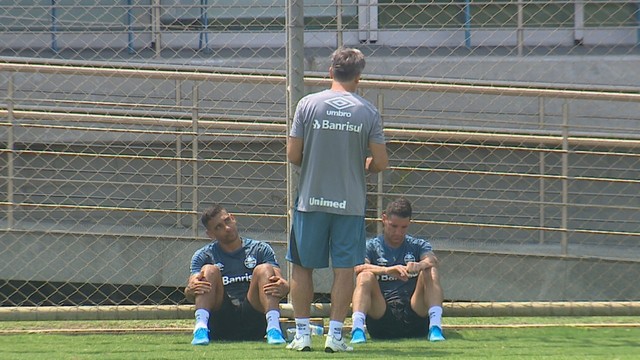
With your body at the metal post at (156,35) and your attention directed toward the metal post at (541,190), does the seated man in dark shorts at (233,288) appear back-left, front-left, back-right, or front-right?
front-right

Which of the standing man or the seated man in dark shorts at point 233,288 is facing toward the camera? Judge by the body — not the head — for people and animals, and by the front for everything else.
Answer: the seated man in dark shorts

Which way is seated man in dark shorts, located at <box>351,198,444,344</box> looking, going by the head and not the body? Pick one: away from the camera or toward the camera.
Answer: toward the camera

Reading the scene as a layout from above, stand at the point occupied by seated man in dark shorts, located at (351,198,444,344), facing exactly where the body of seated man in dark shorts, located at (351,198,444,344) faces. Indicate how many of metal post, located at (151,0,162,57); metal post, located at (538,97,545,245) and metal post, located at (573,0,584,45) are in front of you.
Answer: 0

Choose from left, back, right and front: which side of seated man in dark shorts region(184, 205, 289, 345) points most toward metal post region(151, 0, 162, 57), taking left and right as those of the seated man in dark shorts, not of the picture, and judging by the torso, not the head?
back

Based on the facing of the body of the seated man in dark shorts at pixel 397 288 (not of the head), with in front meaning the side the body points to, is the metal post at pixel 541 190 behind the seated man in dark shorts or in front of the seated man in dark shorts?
behind

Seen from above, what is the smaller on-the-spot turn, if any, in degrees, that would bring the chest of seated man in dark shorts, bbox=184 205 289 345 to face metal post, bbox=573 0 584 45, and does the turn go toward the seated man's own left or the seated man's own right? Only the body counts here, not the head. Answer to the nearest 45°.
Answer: approximately 135° to the seated man's own left

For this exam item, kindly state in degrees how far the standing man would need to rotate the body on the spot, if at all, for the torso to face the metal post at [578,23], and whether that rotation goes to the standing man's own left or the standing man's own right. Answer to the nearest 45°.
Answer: approximately 45° to the standing man's own right

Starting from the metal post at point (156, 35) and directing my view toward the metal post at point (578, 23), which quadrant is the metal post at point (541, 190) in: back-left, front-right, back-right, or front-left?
front-right

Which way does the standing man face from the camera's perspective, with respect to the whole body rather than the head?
away from the camera

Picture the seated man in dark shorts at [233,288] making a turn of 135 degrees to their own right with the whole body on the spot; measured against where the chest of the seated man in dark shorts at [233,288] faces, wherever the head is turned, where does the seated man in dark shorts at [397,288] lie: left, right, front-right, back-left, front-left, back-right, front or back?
back-right

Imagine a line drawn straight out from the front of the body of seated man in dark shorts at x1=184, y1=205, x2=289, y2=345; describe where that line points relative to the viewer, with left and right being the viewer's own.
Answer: facing the viewer

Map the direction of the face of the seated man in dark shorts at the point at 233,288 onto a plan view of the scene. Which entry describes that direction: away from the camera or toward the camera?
toward the camera

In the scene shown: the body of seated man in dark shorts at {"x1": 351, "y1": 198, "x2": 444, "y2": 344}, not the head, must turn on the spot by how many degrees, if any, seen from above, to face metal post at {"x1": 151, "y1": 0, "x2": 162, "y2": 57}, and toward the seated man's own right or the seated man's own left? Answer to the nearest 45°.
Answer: approximately 135° to the seated man's own right
